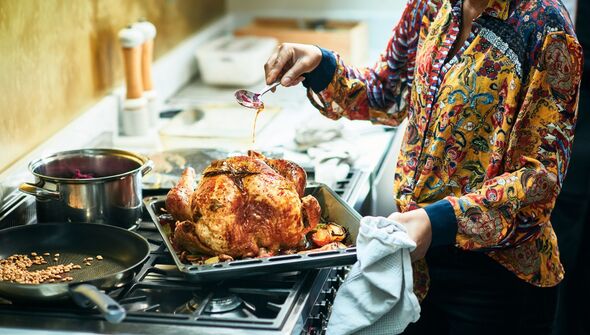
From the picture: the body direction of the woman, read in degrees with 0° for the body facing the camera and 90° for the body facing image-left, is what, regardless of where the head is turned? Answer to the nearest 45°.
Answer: approximately 45°

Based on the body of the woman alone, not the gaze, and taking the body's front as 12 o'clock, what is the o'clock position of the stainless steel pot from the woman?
The stainless steel pot is roughly at 1 o'clock from the woman.

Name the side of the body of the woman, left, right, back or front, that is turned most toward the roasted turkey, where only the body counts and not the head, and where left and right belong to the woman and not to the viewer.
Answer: front
